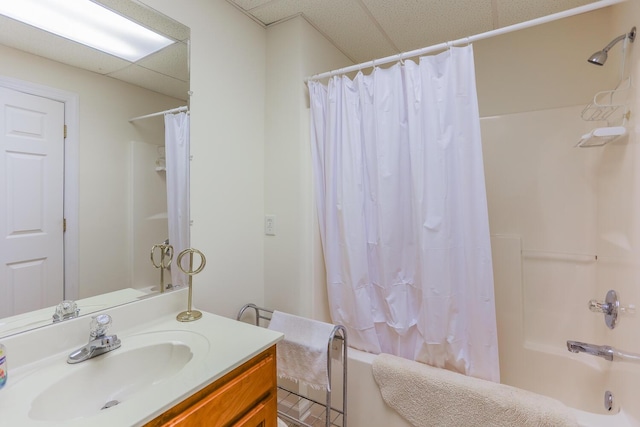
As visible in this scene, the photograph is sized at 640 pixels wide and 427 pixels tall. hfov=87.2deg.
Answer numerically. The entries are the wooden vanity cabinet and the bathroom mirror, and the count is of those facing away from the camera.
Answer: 0

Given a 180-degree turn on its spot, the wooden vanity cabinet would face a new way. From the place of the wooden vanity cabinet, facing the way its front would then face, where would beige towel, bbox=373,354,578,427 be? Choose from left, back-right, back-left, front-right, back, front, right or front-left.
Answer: back-right

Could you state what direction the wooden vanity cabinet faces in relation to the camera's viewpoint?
facing the viewer and to the right of the viewer

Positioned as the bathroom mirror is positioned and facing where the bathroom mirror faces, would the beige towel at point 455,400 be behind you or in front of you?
in front

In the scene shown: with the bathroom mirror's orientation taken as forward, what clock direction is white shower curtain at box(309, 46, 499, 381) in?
The white shower curtain is roughly at 11 o'clock from the bathroom mirror.

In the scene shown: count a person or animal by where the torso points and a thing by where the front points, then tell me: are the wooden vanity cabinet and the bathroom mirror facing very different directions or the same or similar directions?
same or similar directions
